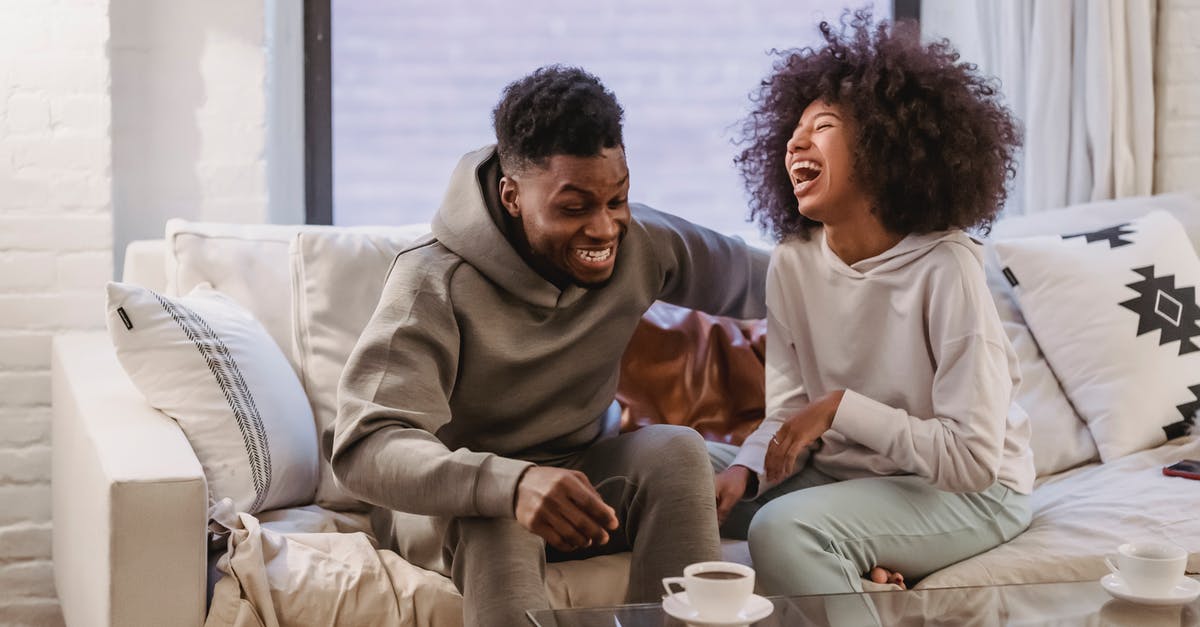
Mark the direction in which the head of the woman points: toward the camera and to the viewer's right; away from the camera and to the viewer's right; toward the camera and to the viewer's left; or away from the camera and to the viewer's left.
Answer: toward the camera and to the viewer's left

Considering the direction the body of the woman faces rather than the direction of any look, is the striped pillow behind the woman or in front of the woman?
in front

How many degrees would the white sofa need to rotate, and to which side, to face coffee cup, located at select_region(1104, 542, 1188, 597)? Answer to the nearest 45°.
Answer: approximately 45° to its left

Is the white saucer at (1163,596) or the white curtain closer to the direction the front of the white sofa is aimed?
the white saucer

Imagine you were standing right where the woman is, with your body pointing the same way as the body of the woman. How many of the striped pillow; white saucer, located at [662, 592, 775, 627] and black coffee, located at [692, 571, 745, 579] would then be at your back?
0

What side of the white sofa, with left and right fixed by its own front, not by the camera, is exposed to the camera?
front

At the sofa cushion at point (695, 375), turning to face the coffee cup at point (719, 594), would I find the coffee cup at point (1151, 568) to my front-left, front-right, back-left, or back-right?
front-left

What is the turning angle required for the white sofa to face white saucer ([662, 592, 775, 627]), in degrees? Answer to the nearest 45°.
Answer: approximately 45° to its left

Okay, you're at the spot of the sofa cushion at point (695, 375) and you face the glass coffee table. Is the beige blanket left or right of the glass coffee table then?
right

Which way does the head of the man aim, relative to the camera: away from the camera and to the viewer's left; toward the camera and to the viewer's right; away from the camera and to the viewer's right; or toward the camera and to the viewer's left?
toward the camera and to the viewer's right

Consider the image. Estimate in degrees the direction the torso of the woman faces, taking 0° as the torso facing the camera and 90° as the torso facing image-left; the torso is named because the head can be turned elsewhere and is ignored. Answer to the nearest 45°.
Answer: approximately 45°

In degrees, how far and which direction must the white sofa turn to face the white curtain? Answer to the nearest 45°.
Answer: approximately 135° to its left

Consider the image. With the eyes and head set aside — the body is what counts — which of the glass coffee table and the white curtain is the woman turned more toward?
the glass coffee table
